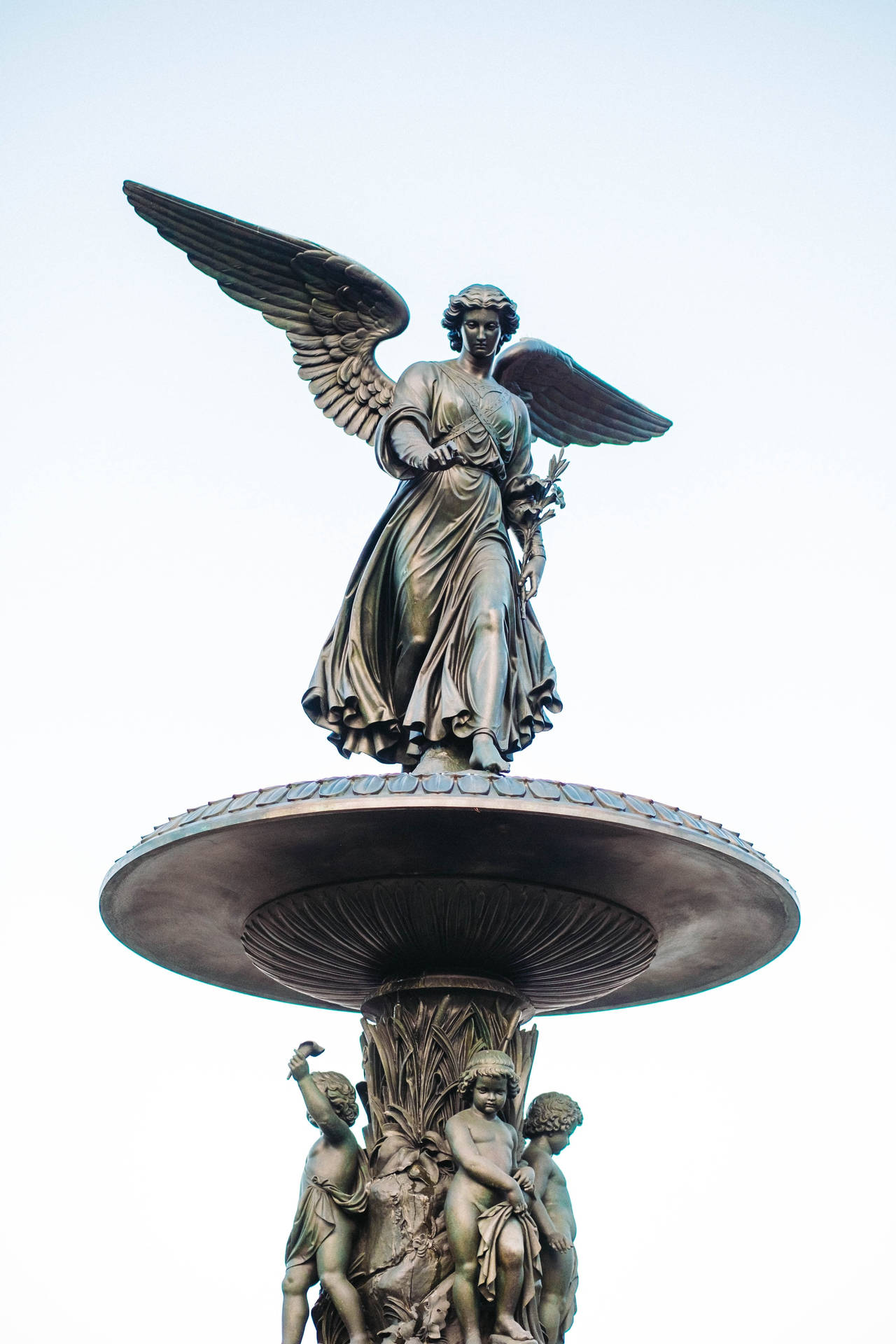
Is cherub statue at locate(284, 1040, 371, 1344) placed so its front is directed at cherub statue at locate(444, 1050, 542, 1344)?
no

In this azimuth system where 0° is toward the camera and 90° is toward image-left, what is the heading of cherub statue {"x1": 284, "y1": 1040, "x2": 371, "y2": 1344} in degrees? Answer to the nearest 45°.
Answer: approximately 45°

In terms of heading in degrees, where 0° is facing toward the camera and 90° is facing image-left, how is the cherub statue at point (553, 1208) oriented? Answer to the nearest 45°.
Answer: approximately 270°

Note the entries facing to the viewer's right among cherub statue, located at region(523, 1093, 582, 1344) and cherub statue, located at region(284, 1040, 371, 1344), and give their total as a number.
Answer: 1

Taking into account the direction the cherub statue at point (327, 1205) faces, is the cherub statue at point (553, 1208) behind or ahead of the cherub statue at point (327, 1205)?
behind

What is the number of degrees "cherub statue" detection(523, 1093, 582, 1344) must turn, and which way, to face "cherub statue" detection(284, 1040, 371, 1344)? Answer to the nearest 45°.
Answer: approximately 180°

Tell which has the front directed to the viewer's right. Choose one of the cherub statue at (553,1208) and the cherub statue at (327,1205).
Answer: the cherub statue at (553,1208)
